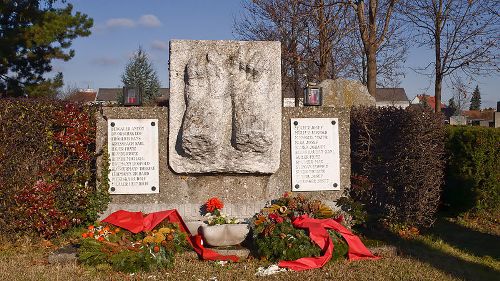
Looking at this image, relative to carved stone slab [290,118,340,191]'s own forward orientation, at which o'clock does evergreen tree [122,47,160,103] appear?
The evergreen tree is roughly at 5 o'clock from the carved stone slab.

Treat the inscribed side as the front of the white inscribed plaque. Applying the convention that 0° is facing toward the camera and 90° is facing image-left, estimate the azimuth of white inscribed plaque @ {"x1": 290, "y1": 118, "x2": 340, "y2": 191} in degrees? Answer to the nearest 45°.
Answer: approximately 0°

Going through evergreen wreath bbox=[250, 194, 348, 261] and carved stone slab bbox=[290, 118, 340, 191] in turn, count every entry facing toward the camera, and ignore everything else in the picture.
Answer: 2

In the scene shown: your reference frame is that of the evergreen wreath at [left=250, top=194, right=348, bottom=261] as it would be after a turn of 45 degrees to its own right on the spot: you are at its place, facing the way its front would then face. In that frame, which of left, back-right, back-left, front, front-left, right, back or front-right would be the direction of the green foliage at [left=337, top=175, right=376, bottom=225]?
back

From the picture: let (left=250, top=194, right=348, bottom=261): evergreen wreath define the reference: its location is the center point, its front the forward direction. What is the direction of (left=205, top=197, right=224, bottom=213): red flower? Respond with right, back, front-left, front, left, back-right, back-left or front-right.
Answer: back-right

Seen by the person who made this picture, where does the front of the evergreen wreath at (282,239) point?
facing the viewer

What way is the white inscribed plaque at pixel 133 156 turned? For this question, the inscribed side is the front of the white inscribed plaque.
toward the camera

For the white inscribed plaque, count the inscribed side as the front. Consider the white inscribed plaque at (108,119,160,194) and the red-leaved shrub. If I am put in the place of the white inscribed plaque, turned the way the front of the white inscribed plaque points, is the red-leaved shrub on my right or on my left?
on my right

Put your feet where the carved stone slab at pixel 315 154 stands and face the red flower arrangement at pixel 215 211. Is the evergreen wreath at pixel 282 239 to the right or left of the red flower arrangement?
left

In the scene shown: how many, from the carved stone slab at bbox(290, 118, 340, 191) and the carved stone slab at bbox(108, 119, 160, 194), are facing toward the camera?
2

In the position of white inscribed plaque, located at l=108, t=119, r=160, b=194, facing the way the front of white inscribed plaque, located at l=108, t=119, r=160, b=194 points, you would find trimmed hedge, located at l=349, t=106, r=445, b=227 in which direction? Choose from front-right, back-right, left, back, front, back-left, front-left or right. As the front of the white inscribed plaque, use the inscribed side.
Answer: left

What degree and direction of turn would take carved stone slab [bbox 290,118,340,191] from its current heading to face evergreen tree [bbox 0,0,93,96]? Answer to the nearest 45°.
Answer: approximately 135° to its right

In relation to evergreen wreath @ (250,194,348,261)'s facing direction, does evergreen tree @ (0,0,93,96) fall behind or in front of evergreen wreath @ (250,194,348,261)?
behind

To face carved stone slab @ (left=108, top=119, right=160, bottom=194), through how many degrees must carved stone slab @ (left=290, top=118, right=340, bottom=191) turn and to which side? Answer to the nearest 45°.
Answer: approximately 90° to its right

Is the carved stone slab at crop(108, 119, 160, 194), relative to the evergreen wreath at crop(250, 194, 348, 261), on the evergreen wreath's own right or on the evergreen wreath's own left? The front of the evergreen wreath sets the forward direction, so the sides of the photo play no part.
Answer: on the evergreen wreath's own right
